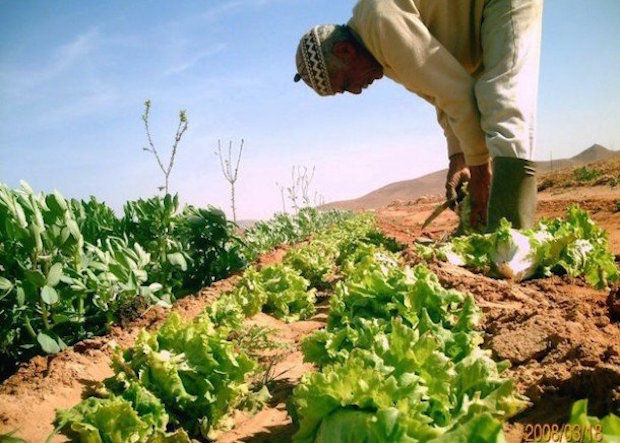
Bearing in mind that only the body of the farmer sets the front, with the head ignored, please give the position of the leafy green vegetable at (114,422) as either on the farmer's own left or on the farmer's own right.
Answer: on the farmer's own left

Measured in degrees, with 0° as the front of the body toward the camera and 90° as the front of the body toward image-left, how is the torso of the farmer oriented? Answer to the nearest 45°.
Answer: approximately 90°

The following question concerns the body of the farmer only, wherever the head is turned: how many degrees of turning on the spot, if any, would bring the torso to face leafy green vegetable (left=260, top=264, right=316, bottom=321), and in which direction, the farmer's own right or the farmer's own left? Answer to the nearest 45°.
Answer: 0° — they already face it
